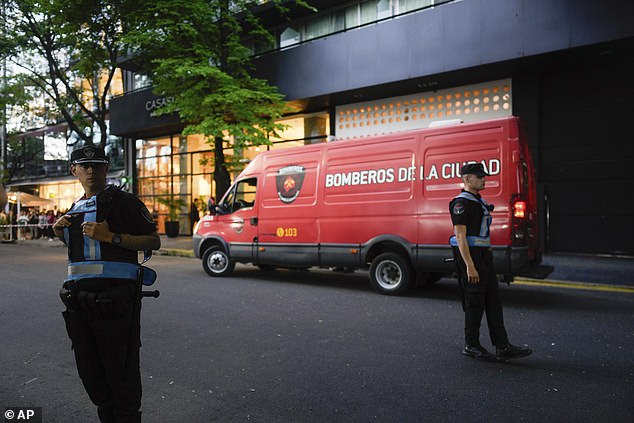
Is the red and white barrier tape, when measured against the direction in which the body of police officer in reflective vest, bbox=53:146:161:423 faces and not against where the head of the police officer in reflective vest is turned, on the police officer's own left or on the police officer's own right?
on the police officer's own right

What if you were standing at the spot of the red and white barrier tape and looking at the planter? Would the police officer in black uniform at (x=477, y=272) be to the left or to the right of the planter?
right

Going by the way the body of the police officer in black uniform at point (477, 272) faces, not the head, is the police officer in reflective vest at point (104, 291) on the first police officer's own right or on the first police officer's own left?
on the first police officer's own right

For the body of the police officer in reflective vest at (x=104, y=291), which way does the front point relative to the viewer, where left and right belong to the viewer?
facing the viewer and to the left of the viewer

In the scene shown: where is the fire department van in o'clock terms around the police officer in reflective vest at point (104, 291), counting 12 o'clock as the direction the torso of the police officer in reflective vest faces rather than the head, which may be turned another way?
The fire department van is roughly at 6 o'clock from the police officer in reflective vest.
